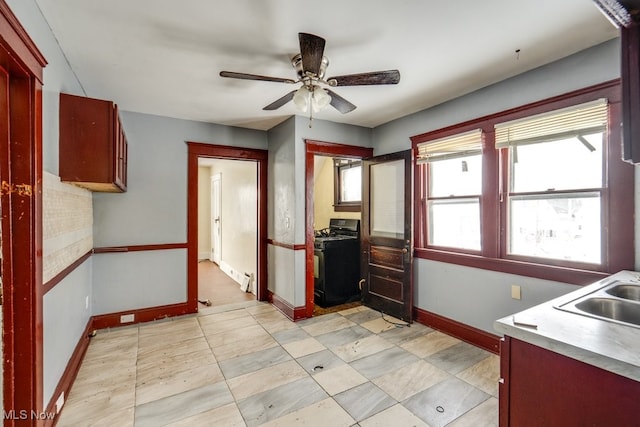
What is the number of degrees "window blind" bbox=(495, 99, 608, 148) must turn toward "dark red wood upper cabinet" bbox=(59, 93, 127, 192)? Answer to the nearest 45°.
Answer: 0° — it already faces it

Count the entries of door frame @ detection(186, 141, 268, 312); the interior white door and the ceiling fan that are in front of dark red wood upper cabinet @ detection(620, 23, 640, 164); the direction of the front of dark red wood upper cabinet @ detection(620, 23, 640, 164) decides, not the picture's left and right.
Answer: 3

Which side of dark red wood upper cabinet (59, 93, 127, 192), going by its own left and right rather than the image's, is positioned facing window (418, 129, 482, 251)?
front

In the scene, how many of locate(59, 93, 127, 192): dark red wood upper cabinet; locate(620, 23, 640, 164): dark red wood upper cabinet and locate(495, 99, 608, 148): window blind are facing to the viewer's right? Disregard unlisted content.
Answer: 1

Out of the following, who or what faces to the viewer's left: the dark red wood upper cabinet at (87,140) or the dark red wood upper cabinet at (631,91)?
the dark red wood upper cabinet at (631,91)

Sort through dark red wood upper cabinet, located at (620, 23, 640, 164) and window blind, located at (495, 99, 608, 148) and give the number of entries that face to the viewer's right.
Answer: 0

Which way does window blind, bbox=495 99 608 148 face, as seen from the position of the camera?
facing the viewer and to the left of the viewer

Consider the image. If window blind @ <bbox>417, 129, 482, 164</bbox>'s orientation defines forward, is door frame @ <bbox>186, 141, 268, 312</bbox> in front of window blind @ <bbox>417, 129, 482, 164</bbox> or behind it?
in front

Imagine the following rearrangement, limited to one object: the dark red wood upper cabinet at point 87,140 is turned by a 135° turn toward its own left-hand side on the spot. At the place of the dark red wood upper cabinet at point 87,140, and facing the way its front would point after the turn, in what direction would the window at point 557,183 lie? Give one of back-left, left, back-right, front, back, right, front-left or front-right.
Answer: back

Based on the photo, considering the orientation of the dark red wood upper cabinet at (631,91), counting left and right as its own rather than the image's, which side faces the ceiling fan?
front

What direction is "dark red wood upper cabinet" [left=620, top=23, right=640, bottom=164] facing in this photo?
to the viewer's left

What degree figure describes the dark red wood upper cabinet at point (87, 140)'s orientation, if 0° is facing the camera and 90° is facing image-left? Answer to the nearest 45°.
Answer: approximately 270°

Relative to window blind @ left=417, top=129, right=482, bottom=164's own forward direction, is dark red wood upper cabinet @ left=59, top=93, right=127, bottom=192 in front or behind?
in front

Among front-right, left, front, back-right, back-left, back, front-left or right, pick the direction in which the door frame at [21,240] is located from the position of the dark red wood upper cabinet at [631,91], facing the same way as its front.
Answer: front-left
